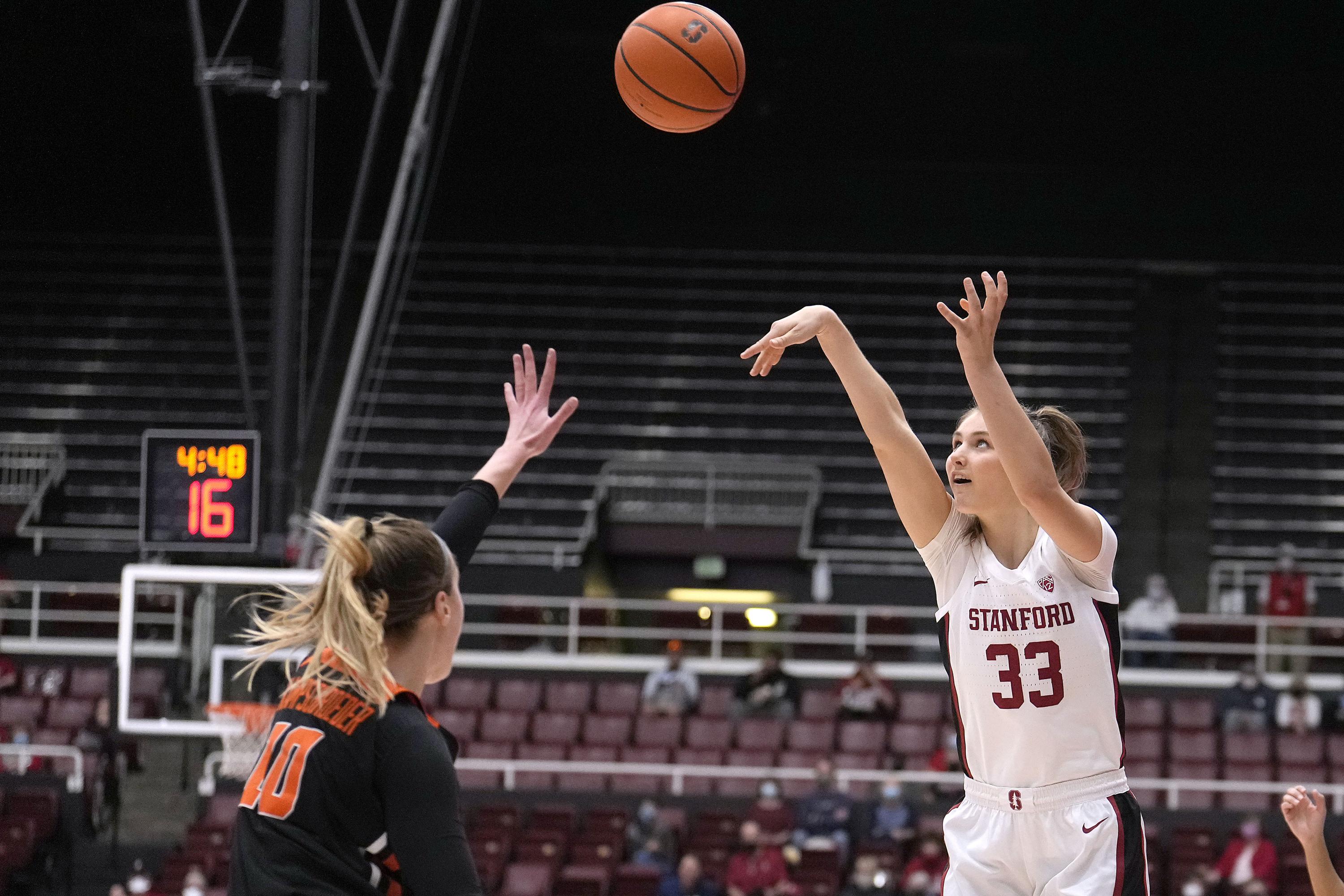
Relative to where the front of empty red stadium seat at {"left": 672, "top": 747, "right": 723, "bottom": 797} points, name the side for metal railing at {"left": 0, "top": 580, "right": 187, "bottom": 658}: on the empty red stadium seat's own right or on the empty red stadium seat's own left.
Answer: on the empty red stadium seat's own right

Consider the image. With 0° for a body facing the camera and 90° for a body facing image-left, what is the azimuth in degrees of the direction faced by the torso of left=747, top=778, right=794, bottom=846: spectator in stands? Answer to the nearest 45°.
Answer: approximately 0°

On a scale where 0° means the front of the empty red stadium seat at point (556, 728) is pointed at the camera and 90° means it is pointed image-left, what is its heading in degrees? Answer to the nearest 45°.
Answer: approximately 0°
